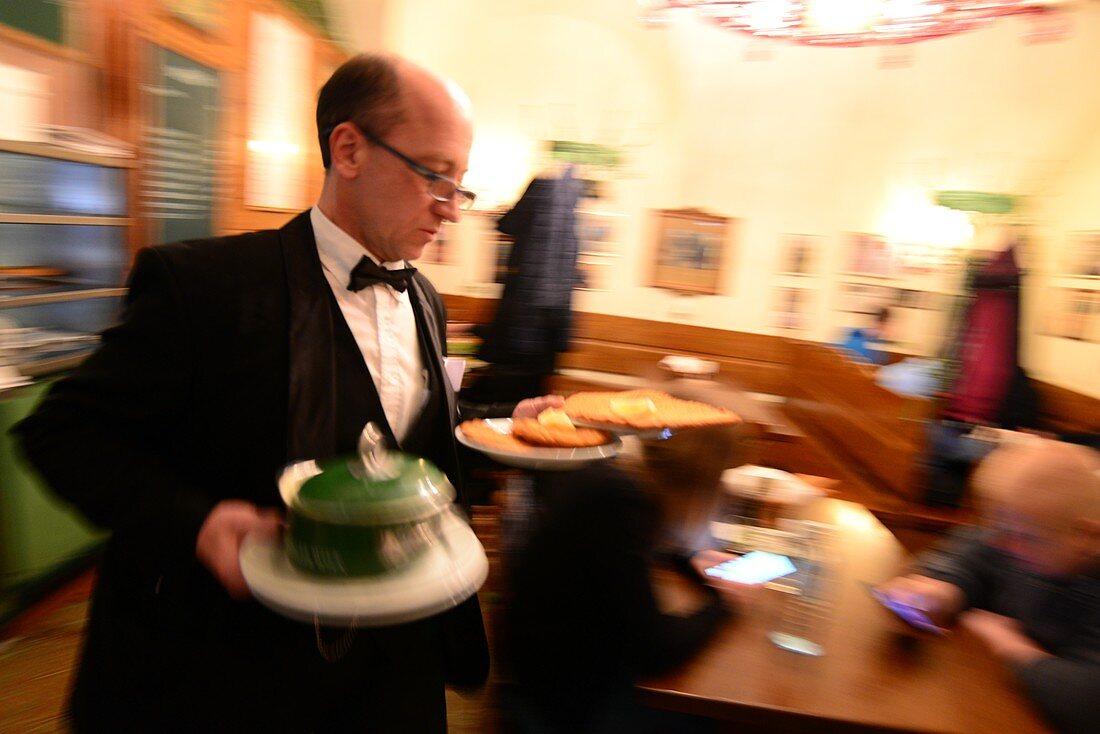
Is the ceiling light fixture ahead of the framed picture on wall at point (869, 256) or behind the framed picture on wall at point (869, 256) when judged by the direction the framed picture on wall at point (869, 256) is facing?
ahead

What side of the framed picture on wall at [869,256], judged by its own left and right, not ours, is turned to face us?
front

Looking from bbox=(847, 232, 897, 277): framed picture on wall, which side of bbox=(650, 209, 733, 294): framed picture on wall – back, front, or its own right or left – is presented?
left

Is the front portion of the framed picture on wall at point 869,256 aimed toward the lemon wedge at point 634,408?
yes

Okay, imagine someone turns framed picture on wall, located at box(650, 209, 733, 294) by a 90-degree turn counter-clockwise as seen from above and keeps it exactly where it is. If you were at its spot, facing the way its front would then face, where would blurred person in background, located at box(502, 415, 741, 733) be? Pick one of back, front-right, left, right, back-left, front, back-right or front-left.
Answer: right

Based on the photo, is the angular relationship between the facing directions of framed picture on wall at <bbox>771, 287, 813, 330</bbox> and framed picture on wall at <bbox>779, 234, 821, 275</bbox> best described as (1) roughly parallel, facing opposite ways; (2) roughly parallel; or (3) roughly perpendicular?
roughly parallel

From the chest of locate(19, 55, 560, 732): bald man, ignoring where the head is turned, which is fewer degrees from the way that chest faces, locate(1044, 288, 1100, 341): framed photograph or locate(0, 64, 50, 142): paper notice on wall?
the framed photograph

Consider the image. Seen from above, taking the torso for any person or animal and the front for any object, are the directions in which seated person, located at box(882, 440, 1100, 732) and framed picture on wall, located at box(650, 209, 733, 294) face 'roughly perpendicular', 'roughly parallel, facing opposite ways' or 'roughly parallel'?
roughly perpendicular

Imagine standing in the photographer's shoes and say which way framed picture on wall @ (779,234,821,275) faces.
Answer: facing the viewer

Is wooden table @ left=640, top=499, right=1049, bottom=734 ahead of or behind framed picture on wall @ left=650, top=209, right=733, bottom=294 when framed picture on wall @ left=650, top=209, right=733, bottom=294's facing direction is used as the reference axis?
ahead

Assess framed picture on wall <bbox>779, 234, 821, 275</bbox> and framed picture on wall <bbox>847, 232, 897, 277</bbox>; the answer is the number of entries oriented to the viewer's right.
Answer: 0

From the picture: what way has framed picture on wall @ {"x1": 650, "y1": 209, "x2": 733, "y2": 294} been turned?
toward the camera

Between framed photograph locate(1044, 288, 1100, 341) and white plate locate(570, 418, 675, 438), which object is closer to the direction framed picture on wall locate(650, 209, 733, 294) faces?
the white plate

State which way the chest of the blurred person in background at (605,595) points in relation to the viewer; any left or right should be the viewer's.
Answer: facing to the right of the viewer

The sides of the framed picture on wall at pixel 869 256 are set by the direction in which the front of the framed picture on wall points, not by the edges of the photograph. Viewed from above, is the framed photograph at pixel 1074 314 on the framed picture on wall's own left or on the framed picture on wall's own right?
on the framed picture on wall's own left

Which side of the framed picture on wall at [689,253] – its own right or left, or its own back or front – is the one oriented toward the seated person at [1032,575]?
front

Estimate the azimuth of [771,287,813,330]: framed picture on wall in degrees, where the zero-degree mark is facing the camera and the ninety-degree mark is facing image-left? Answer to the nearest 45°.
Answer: approximately 0°

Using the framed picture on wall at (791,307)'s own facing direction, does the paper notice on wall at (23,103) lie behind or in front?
in front
